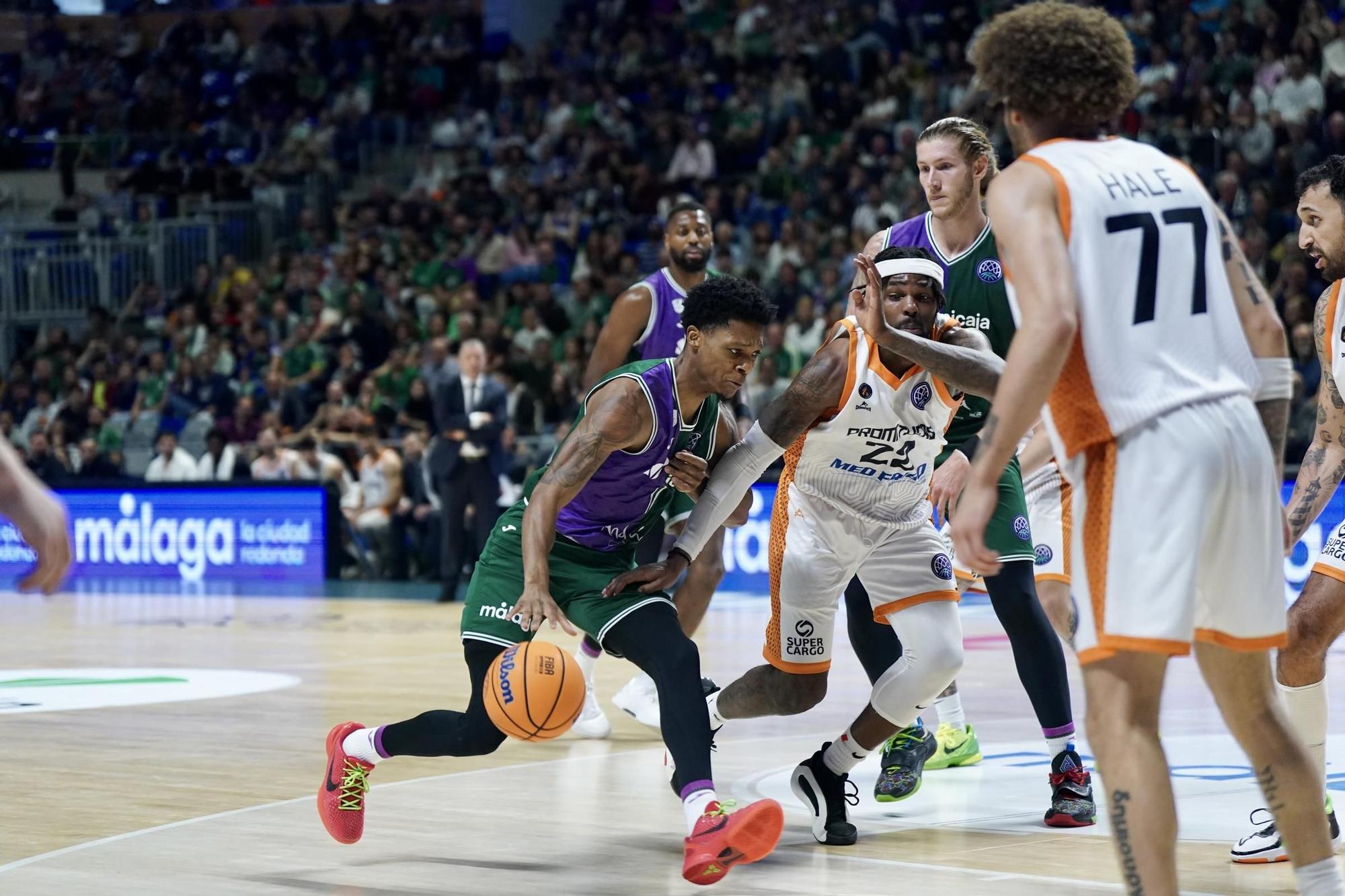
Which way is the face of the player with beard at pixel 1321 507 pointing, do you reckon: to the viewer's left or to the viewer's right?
to the viewer's left

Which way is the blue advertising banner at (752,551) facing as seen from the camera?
toward the camera

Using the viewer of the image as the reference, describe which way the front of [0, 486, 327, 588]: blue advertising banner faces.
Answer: facing the viewer

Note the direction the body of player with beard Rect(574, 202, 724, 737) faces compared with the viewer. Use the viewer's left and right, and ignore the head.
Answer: facing the viewer and to the right of the viewer

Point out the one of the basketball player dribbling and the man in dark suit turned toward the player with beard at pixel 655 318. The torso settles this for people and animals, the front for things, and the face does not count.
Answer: the man in dark suit

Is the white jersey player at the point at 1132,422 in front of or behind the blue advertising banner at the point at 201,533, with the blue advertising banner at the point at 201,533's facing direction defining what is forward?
in front

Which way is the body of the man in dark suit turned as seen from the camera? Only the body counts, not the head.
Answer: toward the camera

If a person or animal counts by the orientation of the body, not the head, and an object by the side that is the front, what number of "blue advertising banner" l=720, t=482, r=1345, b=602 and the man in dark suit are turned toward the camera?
2

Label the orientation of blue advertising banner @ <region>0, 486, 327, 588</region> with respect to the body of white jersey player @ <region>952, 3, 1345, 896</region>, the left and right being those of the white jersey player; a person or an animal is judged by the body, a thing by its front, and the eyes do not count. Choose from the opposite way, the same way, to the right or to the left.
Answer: the opposite way

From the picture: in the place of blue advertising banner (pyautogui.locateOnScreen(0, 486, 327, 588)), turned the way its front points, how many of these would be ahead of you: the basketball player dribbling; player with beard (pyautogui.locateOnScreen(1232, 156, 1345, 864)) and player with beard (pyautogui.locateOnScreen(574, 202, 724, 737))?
3

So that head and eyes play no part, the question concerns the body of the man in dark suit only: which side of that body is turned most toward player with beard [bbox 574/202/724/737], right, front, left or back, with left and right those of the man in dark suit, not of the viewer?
front

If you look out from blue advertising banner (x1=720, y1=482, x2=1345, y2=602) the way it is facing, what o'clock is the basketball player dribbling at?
The basketball player dribbling is roughly at 12 o'clock from the blue advertising banner.

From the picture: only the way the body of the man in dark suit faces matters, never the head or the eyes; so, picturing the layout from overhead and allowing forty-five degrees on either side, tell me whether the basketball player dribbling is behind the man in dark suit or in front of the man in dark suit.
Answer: in front

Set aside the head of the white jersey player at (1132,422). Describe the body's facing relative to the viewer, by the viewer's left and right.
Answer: facing away from the viewer and to the left of the viewer
